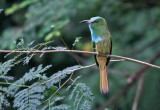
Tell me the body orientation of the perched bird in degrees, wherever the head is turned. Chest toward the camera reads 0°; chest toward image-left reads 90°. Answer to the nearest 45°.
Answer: approximately 45°
